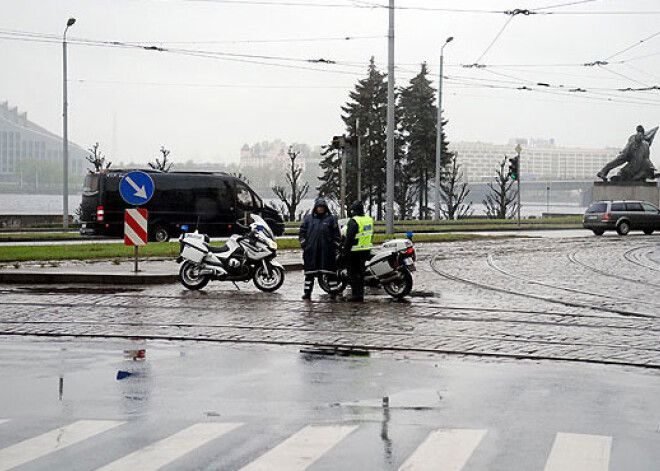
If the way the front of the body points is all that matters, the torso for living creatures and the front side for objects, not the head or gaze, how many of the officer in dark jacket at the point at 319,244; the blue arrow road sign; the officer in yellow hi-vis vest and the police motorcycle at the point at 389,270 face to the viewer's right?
0

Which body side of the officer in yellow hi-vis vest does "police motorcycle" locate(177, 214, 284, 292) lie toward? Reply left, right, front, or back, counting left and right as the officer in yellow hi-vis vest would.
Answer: front

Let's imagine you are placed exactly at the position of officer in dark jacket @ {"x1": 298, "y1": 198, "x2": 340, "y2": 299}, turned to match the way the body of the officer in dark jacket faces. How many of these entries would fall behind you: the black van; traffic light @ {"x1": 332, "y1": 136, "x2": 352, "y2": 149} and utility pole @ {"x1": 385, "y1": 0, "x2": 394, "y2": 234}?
3

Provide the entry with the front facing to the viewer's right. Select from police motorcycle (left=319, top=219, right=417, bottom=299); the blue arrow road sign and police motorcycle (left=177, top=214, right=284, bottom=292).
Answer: police motorcycle (left=177, top=214, right=284, bottom=292)

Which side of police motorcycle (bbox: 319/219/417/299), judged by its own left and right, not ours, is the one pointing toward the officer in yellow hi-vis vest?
left

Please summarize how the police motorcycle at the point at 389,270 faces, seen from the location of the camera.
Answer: facing away from the viewer and to the left of the viewer

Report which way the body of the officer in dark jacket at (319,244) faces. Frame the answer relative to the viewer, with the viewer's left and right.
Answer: facing the viewer

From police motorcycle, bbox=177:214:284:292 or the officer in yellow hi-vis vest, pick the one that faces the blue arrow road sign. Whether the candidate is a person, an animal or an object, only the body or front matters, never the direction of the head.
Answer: the officer in yellow hi-vis vest

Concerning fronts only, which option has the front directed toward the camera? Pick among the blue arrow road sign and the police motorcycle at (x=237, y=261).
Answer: the blue arrow road sign

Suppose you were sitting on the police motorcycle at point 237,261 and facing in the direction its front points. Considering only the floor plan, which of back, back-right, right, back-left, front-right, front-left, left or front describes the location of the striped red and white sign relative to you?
back-left

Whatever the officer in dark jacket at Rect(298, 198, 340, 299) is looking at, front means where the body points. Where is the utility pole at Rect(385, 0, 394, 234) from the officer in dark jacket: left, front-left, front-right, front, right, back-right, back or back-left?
back

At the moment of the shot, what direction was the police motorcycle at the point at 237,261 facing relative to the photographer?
facing to the right of the viewer

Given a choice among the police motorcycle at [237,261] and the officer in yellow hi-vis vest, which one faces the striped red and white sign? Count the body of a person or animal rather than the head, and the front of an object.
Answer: the officer in yellow hi-vis vest

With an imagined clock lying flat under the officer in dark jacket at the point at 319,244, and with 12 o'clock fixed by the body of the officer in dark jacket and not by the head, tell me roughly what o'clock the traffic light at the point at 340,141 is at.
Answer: The traffic light is roughly at 6 o'clock from the officer in dark jacket.

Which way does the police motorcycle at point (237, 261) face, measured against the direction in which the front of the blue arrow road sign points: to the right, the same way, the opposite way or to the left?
to the left
